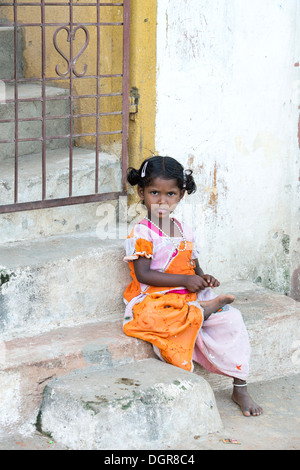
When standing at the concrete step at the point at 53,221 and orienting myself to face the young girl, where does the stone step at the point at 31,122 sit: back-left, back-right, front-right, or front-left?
back-left

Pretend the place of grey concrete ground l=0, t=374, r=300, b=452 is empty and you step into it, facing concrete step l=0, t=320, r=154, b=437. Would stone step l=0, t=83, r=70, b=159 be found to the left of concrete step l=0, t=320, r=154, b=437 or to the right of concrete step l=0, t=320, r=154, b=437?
right

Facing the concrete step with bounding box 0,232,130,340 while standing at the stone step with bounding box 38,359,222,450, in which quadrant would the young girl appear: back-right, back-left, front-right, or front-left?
front-right

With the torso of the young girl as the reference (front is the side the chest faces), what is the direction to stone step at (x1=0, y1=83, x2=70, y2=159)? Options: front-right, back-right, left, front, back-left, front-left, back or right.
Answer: back

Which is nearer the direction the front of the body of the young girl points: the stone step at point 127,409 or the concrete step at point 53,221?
the stone step

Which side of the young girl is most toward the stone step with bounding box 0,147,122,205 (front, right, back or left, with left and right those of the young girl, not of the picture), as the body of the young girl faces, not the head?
back

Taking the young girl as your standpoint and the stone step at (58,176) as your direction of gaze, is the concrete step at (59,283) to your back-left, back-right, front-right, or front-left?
front-left

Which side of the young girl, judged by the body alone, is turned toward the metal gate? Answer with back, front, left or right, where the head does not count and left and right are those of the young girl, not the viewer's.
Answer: back
